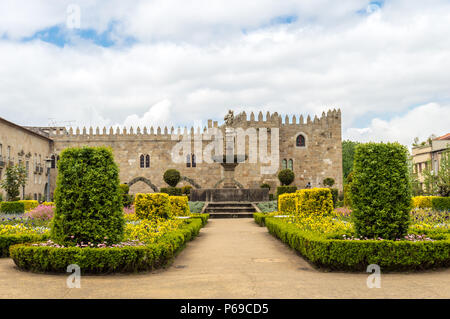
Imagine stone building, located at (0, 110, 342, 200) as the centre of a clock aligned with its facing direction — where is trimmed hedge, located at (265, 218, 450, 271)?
The trimmed hedge is roughly at 12 o'clock from the stone building.

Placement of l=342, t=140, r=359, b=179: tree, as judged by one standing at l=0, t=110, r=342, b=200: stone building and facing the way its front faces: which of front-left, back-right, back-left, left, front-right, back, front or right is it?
back-left

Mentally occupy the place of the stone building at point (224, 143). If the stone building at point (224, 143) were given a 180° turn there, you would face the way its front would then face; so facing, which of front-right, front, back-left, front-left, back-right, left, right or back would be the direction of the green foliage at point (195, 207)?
back

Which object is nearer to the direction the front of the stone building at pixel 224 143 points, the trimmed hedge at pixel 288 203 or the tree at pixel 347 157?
the trimmed hedge

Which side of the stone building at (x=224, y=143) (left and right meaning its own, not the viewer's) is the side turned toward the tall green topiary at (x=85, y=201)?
front

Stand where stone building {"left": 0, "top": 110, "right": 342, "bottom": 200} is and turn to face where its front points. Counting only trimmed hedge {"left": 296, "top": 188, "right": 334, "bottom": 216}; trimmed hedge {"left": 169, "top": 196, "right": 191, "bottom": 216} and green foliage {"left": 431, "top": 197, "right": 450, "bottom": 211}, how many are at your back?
0

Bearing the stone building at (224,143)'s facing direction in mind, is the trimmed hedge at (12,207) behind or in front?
in front

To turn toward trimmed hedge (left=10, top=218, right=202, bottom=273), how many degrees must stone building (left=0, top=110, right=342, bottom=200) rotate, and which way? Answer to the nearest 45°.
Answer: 0° — it already faces it

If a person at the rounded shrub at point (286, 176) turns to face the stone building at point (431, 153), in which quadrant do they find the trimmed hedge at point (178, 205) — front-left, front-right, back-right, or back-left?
back-right

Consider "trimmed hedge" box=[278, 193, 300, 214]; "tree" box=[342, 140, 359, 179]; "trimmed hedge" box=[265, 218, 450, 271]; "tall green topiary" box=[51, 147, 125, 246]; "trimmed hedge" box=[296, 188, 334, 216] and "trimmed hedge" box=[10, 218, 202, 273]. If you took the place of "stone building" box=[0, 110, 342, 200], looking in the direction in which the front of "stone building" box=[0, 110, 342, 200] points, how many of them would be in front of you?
5

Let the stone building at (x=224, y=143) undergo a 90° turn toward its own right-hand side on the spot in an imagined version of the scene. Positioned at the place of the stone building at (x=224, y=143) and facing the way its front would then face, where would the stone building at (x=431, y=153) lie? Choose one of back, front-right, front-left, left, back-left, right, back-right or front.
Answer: back

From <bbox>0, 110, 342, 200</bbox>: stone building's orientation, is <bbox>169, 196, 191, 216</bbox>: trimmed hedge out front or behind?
out front

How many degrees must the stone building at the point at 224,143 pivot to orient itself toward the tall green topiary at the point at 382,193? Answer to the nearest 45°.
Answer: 0° — it already faces it

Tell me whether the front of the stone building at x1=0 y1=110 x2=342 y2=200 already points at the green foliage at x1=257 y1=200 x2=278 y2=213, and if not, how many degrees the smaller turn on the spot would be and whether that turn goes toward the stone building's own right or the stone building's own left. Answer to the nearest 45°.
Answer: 0° — it already faces it

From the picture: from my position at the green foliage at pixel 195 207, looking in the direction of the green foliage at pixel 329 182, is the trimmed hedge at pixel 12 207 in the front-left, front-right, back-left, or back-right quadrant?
back-left

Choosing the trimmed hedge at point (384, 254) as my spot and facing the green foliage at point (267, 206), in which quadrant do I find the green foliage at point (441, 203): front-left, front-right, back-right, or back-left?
front-right

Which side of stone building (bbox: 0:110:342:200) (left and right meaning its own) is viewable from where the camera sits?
front

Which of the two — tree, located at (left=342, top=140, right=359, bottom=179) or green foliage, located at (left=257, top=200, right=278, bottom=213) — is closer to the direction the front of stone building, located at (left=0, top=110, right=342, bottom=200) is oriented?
the green foliage
